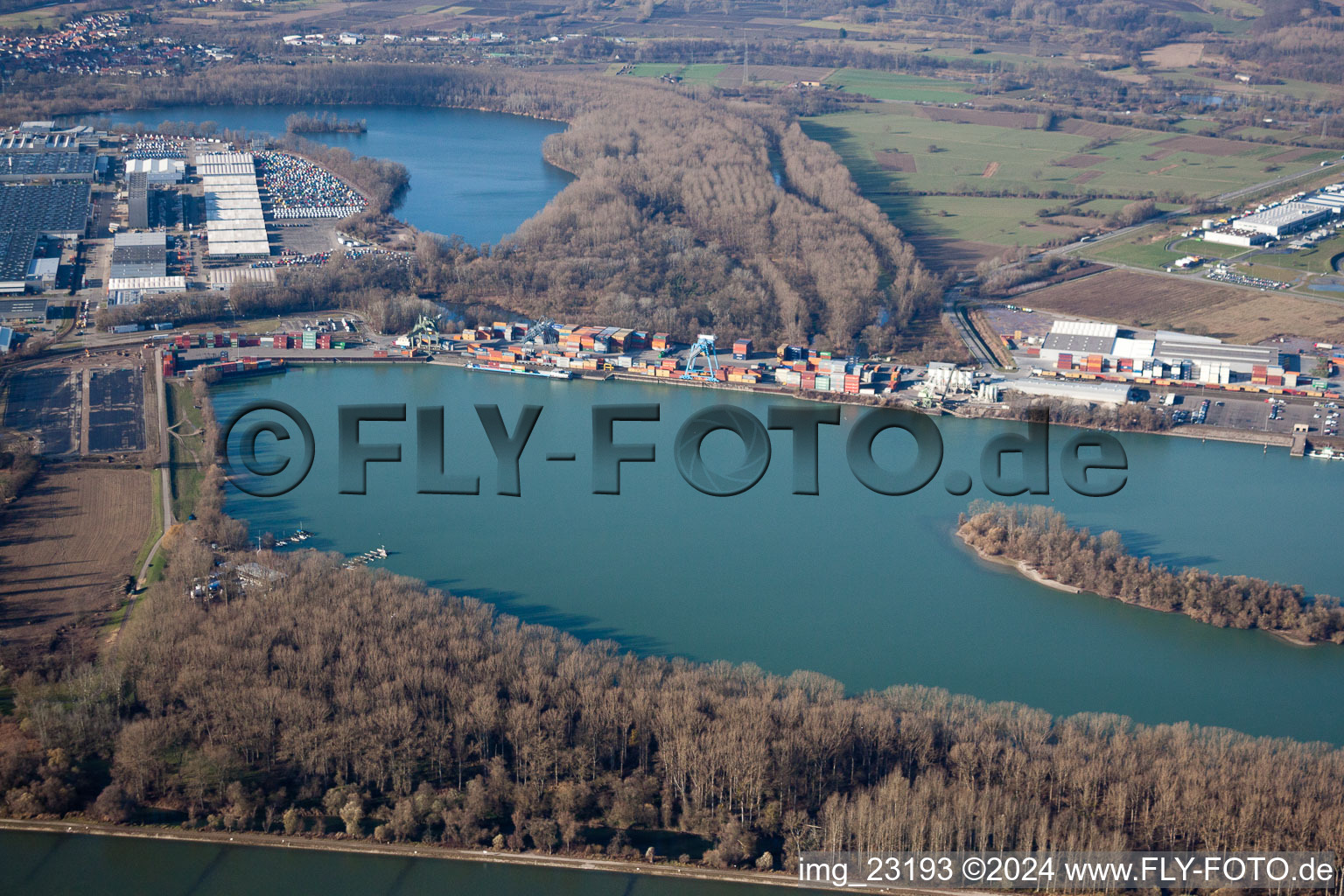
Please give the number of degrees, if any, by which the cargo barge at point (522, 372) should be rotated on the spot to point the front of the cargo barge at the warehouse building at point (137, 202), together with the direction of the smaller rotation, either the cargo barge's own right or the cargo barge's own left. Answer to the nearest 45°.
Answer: approximately 45° to the cargo barge's own right

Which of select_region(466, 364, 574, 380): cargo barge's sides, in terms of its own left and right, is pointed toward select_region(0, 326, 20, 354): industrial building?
front

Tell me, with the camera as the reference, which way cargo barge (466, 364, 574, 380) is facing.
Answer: facing to the left of the viewer

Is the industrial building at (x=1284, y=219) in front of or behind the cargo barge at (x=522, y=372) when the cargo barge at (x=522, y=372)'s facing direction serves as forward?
behind

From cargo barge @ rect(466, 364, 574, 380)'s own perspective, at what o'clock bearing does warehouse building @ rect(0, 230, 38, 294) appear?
The warehouse building is roughly at 1 o'clock from the cargo barge.

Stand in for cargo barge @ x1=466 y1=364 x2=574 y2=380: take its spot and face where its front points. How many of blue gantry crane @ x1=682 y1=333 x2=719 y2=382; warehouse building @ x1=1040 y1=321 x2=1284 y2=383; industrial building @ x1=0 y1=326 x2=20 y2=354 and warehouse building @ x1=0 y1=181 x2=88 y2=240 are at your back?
2

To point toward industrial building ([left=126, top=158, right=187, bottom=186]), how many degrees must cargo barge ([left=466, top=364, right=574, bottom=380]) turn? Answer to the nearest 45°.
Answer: approximately 45° to its right

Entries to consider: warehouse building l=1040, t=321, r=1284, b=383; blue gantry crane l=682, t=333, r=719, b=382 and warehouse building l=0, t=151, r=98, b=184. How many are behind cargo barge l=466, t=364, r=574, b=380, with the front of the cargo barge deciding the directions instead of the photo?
2

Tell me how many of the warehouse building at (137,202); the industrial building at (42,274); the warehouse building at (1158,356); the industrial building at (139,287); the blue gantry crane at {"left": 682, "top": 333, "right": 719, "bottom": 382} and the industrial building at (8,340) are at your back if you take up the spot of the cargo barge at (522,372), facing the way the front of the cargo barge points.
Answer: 2
